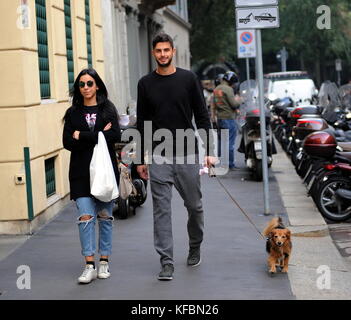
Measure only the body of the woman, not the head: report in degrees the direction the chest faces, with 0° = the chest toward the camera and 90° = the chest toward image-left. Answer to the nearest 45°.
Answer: approximately 0°

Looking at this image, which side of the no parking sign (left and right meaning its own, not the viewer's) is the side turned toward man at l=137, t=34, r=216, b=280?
front

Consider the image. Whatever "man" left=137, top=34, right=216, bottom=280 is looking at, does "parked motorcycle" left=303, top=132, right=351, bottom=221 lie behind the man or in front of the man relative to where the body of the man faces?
behind

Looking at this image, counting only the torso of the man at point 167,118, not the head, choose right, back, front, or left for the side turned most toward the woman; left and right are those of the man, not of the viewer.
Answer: right

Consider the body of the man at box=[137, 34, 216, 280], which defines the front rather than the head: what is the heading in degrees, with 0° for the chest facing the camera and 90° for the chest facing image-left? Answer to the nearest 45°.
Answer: approximately 0°

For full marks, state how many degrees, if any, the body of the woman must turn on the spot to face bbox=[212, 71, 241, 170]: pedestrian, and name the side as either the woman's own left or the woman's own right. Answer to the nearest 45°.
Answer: approximately 180°

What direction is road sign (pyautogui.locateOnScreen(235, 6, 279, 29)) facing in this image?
toward the camera

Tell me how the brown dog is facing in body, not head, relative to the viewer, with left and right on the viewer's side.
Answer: facing the viewer

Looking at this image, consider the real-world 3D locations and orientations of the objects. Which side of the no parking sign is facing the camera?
front
